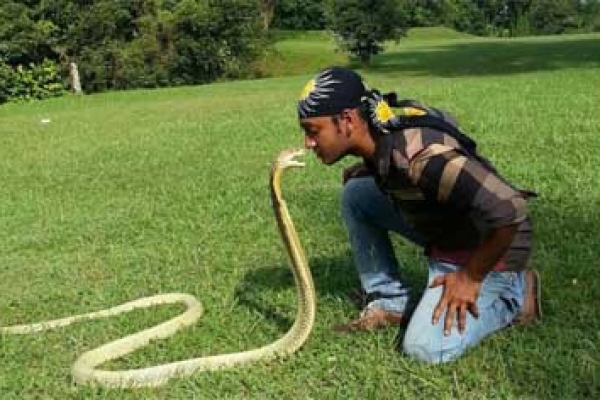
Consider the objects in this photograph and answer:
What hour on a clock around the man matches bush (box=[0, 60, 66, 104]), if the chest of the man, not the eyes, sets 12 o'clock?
The bush is roughly at 2 o'clock from the man.

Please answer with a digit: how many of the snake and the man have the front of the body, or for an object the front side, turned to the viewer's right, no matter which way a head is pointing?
1

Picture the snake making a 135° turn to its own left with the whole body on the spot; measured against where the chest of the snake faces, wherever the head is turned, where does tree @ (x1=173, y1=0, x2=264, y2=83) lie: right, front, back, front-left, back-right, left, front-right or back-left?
front-right

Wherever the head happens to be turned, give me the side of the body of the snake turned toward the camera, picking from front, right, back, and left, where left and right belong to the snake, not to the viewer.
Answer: right

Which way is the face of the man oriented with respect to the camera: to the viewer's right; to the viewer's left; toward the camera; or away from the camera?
to the viewer's left

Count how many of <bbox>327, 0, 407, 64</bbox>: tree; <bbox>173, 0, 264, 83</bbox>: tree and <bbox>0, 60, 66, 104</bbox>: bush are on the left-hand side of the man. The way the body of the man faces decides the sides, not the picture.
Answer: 0

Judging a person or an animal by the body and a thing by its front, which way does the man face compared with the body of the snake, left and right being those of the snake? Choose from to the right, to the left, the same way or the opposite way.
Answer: the opposite way

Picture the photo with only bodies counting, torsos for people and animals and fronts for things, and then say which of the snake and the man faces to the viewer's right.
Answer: the snake

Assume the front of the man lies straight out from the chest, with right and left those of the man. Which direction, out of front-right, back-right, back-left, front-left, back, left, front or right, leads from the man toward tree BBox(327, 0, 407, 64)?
right

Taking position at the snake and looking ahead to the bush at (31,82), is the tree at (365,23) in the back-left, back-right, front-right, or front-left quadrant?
front-right

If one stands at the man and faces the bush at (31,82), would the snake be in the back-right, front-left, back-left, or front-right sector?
front-left

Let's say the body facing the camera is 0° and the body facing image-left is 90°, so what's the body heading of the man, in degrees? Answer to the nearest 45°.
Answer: approximately 90°

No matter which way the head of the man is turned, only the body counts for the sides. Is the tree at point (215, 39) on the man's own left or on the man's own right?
on the man's own right
